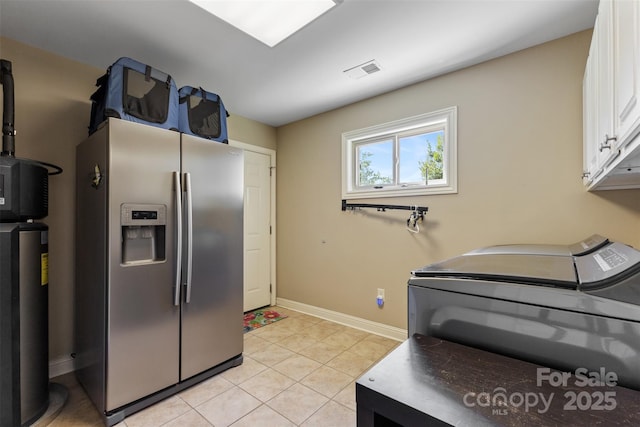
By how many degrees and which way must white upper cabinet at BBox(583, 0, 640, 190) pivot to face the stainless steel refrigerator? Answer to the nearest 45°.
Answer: approximately 45° to its left

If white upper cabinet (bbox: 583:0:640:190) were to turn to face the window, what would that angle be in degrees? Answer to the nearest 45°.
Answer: approximately 45° to its right

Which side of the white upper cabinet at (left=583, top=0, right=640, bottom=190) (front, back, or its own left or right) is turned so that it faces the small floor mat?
front

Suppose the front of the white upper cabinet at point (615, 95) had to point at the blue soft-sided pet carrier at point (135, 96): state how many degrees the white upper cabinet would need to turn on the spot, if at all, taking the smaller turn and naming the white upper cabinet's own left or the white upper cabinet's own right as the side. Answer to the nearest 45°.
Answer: approximately 45° to the white upper cabinet's own left

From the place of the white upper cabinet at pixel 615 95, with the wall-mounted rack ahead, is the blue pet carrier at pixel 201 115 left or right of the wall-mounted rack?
left

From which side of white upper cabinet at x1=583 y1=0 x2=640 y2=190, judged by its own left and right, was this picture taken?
left

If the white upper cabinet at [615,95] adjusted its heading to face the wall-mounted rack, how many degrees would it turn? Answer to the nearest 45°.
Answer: approximately 45° to its right

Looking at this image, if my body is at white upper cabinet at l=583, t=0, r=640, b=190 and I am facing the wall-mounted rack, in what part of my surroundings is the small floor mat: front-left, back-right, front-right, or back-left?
front-left

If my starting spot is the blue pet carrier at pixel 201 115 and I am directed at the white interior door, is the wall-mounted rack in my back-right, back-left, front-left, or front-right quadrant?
front-right

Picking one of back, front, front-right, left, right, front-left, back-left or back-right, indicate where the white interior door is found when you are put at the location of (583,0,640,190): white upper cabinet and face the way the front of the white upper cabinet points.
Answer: front
